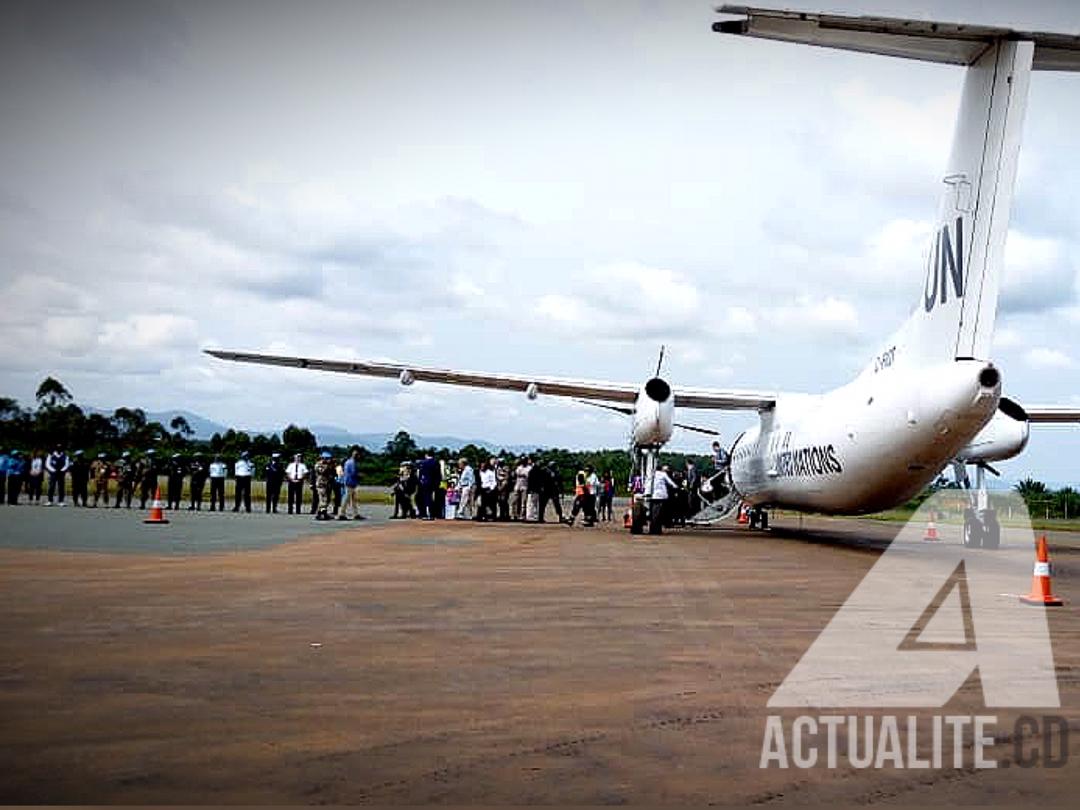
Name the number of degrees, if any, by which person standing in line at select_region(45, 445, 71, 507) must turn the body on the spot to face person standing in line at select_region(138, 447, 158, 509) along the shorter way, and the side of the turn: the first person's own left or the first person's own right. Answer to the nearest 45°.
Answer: approximately 90° to the first person's own left

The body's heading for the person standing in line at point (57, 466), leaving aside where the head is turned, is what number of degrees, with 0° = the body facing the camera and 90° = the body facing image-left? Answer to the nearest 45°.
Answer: approximately 0°

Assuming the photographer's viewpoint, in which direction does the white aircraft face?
facing away from the viewer and to the left of the viewer

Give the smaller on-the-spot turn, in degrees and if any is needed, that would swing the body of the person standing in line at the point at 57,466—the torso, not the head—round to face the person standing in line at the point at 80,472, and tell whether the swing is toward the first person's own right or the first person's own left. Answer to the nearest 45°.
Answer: approximately 135° to the first person's own left

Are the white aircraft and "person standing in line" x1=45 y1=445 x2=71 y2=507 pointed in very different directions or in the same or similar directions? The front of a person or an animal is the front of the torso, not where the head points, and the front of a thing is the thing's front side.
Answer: very different directions

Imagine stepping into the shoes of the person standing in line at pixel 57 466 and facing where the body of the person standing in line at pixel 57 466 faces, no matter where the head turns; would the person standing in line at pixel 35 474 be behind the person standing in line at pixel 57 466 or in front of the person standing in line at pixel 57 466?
behind

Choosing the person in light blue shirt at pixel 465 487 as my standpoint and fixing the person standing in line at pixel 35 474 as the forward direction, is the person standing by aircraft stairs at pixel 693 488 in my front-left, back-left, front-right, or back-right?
back-right

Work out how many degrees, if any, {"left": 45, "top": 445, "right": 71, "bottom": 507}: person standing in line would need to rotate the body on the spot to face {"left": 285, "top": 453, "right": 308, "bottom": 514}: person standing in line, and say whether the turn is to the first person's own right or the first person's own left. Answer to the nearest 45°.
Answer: approximately 45° to the first person's own left
